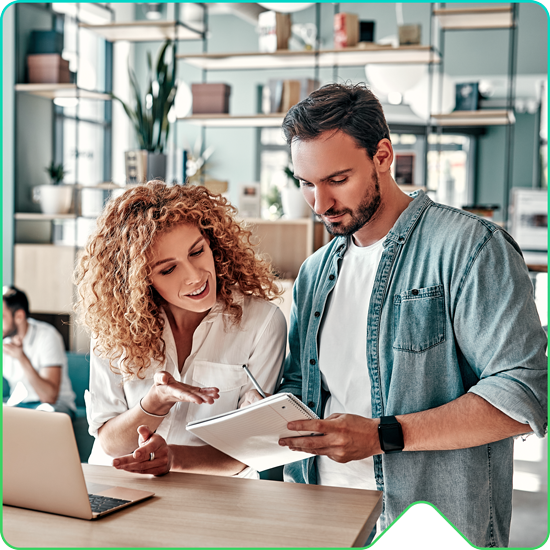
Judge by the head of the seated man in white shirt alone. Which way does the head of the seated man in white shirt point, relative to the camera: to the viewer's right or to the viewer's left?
to the viewer's left

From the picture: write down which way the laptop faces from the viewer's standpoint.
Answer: facing away from the viewer and to the right of the viewer

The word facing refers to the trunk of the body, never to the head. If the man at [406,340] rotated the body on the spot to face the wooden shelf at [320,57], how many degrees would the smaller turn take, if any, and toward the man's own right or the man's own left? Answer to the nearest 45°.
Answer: approximately 135° to the man's own right

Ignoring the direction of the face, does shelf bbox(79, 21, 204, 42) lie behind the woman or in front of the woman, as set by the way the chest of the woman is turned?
behind

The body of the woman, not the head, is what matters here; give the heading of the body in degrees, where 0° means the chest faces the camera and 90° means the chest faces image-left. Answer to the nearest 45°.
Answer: approximately 0°

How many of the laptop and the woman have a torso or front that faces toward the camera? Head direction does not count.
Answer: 1

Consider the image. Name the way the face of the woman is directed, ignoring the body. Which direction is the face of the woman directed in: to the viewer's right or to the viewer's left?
to the viewer's right
